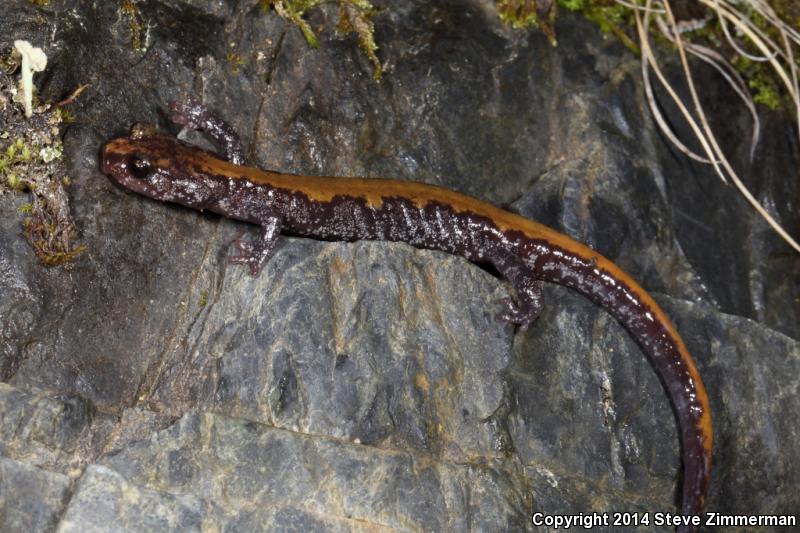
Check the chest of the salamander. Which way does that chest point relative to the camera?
to the viewer's left

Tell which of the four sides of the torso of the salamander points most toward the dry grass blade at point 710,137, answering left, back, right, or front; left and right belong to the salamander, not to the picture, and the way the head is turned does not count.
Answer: back
